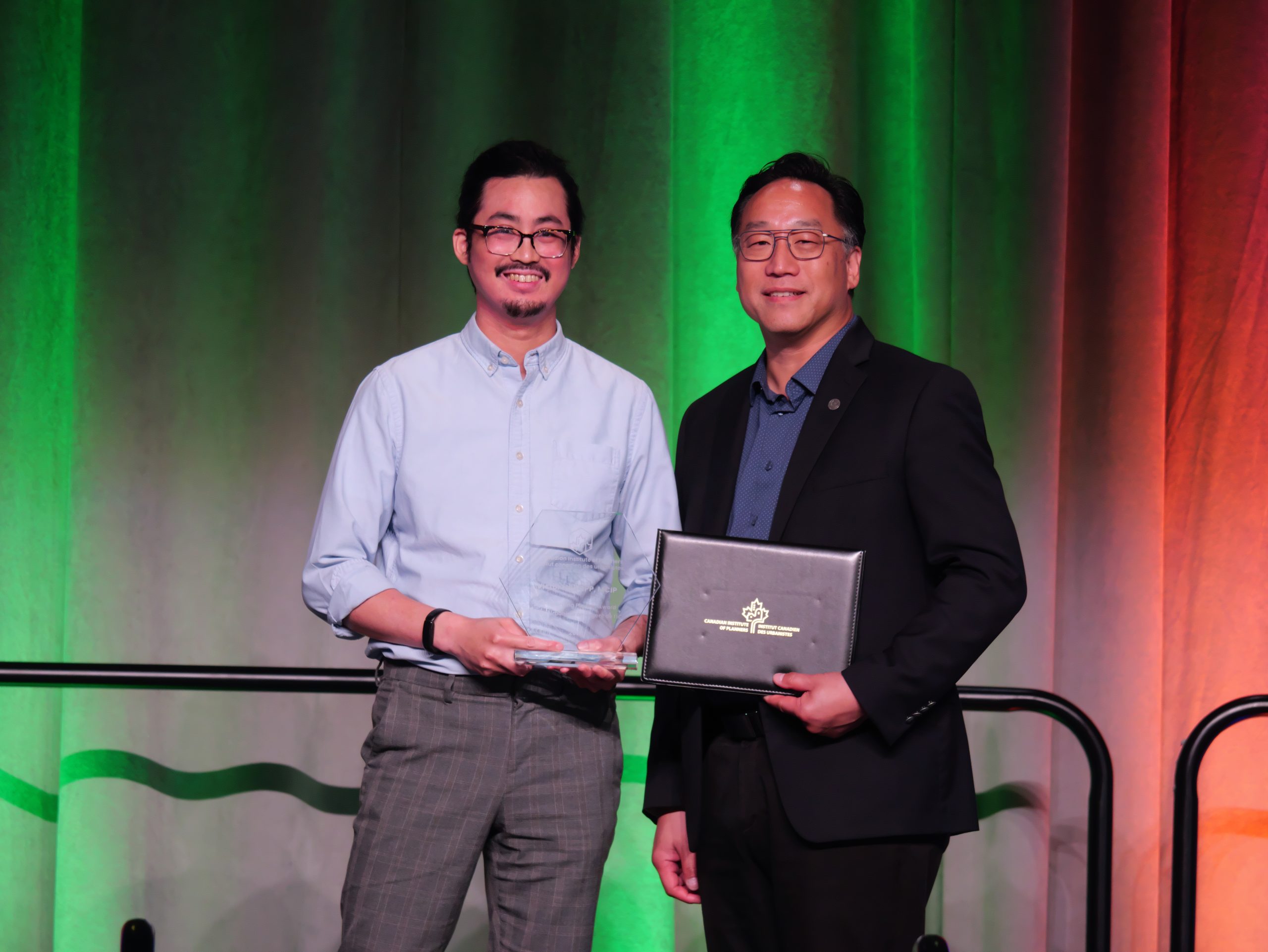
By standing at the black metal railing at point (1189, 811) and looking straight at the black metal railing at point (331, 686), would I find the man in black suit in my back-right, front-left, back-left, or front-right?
front-left

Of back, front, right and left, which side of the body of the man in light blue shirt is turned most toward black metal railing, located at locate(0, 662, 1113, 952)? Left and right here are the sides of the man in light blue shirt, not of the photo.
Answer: back

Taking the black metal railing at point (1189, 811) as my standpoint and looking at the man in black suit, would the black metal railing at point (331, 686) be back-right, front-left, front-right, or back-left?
front-right

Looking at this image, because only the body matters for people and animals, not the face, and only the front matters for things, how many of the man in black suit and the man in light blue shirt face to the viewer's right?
0

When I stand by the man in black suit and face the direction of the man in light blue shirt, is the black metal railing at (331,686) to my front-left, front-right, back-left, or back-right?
front-right

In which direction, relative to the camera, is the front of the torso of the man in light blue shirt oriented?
toward the camera
